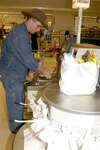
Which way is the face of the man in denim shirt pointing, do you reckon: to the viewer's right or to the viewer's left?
to the viewer's right

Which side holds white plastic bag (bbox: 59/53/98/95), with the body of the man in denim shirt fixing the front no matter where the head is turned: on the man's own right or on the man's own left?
on the man's own right

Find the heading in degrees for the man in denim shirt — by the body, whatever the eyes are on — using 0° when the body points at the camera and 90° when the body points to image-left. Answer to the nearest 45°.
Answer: approximately 270°
